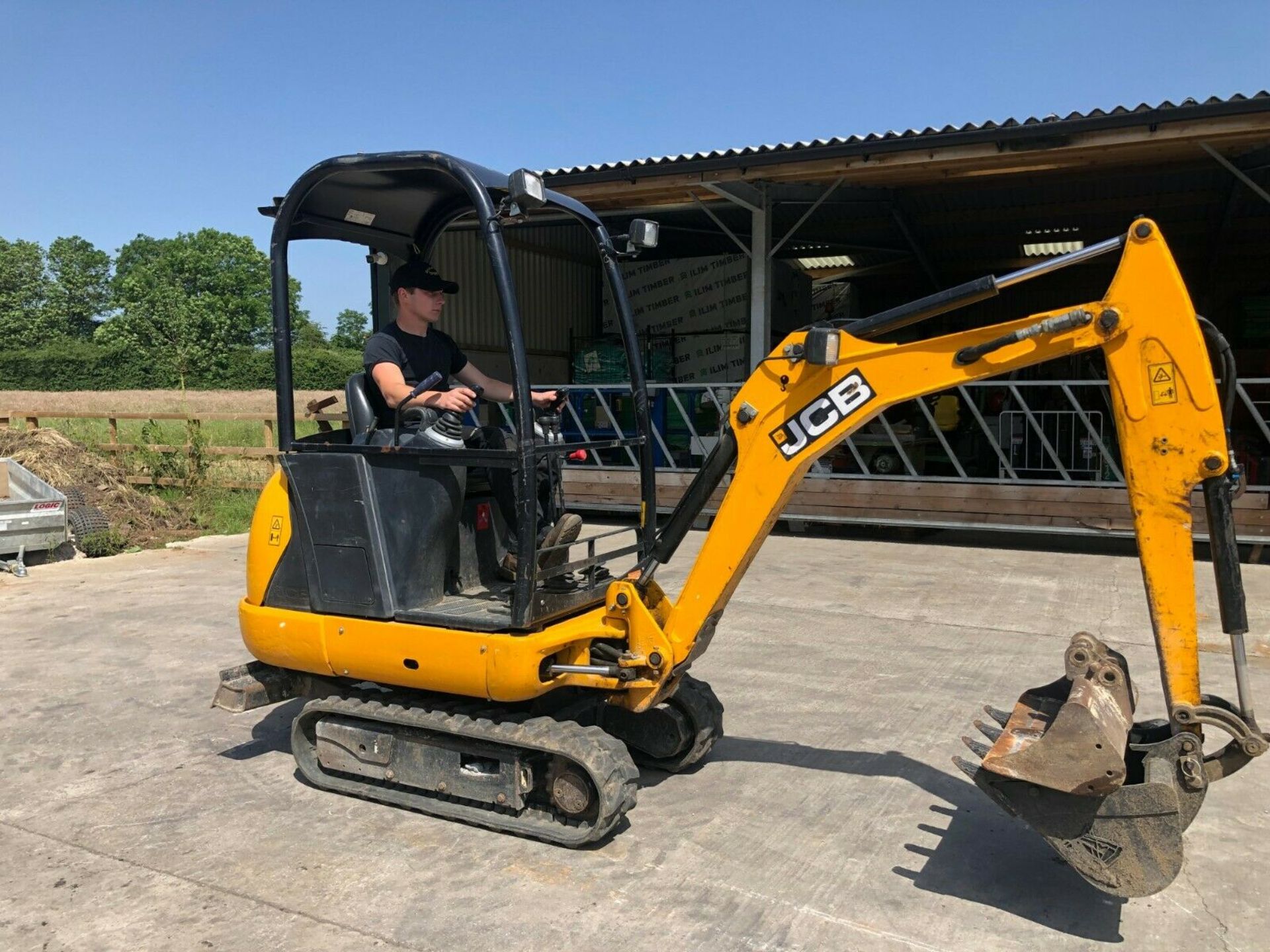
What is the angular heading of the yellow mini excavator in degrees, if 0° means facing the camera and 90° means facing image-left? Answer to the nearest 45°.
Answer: approximately 315°

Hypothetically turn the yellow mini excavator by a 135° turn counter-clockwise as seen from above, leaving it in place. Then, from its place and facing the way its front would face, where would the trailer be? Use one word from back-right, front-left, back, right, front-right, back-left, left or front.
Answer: front-left

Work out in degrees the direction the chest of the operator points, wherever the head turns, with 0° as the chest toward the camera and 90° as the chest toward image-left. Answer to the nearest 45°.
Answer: approximately 315°

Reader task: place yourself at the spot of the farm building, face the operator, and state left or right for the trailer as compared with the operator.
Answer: right

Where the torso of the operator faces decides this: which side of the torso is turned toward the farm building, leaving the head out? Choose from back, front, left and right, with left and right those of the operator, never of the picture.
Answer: left

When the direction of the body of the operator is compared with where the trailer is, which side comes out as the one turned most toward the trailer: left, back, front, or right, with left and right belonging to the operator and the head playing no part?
back
